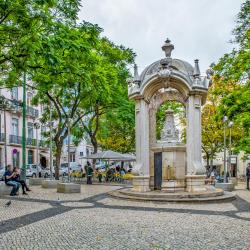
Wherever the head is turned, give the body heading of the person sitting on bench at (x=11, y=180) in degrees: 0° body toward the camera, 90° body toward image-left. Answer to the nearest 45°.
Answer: approximately 315°

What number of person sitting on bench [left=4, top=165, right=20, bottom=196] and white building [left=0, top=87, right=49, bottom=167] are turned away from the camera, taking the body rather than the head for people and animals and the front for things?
0

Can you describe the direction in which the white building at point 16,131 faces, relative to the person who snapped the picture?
facing the viewer and to the right of the viewer

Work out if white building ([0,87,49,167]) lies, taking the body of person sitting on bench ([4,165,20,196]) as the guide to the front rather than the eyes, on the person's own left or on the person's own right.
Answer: on the person's own left

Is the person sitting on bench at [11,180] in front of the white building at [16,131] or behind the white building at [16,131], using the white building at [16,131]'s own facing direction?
in front
